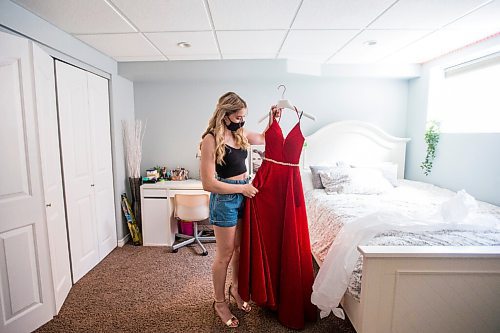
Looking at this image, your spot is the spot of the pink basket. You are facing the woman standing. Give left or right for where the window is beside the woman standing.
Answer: left

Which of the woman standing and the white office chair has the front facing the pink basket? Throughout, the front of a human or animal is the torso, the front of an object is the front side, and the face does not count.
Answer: the white office chair

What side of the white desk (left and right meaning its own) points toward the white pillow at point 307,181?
left

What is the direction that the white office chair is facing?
away from the camera

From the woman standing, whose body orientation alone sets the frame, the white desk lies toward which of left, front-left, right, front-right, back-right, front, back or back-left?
back

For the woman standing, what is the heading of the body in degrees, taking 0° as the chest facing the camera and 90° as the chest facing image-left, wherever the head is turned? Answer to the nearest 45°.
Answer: approximately 315°

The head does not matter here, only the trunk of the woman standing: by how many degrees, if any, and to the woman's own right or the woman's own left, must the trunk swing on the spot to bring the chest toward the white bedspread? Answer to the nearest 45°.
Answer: approximately 45° to the woman's own left

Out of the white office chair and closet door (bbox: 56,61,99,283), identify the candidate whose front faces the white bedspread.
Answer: the closet door

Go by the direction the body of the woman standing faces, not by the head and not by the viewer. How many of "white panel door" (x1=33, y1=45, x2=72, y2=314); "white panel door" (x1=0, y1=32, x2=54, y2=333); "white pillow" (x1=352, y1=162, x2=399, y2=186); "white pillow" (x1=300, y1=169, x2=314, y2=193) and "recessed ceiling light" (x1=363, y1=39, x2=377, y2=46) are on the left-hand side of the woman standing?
3
